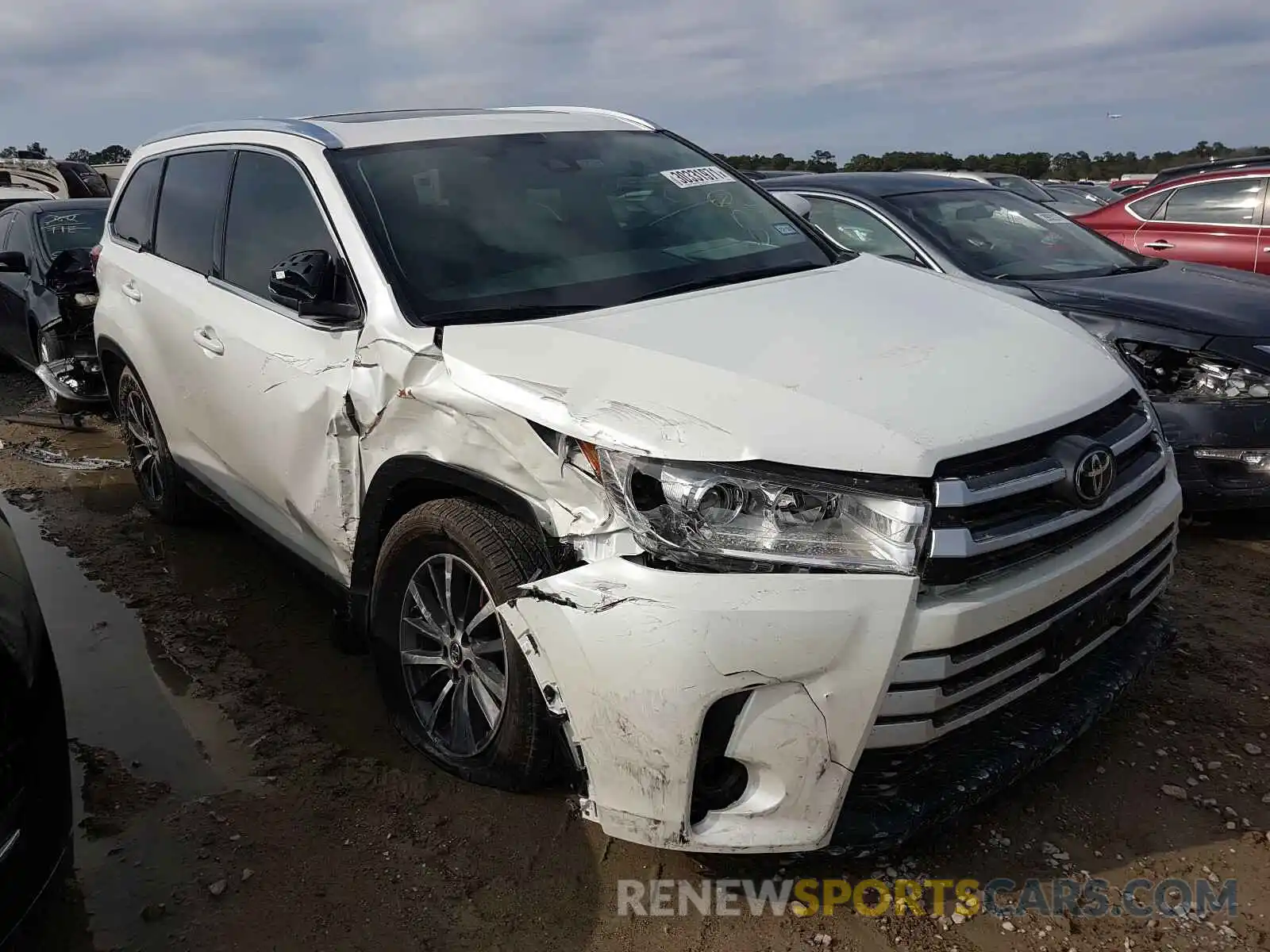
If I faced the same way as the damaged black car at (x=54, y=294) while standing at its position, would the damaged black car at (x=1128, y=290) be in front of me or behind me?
in front

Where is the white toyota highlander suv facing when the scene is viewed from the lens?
facing the viewer and to the right of the viewer

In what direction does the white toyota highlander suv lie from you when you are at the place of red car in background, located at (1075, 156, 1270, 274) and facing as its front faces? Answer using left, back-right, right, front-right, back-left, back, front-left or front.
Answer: right

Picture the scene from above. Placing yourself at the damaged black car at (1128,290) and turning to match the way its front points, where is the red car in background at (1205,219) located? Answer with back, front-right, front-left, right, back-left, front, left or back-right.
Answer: back-left

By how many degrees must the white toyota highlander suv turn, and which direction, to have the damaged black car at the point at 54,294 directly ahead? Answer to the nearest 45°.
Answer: approximately 180°

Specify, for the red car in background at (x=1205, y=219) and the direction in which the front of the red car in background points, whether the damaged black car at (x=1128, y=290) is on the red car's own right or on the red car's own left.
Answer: on the red car's own right

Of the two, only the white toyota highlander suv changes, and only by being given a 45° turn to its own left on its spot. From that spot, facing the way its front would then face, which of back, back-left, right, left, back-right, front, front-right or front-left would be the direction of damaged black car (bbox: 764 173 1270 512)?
front-left

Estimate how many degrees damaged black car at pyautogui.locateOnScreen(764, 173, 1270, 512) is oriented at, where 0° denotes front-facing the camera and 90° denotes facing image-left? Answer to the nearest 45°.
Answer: approximately 315°

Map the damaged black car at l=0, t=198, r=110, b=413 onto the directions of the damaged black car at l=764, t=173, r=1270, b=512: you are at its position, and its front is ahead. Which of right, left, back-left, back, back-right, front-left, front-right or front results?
back-right

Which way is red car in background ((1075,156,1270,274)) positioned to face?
to the viewer's right
